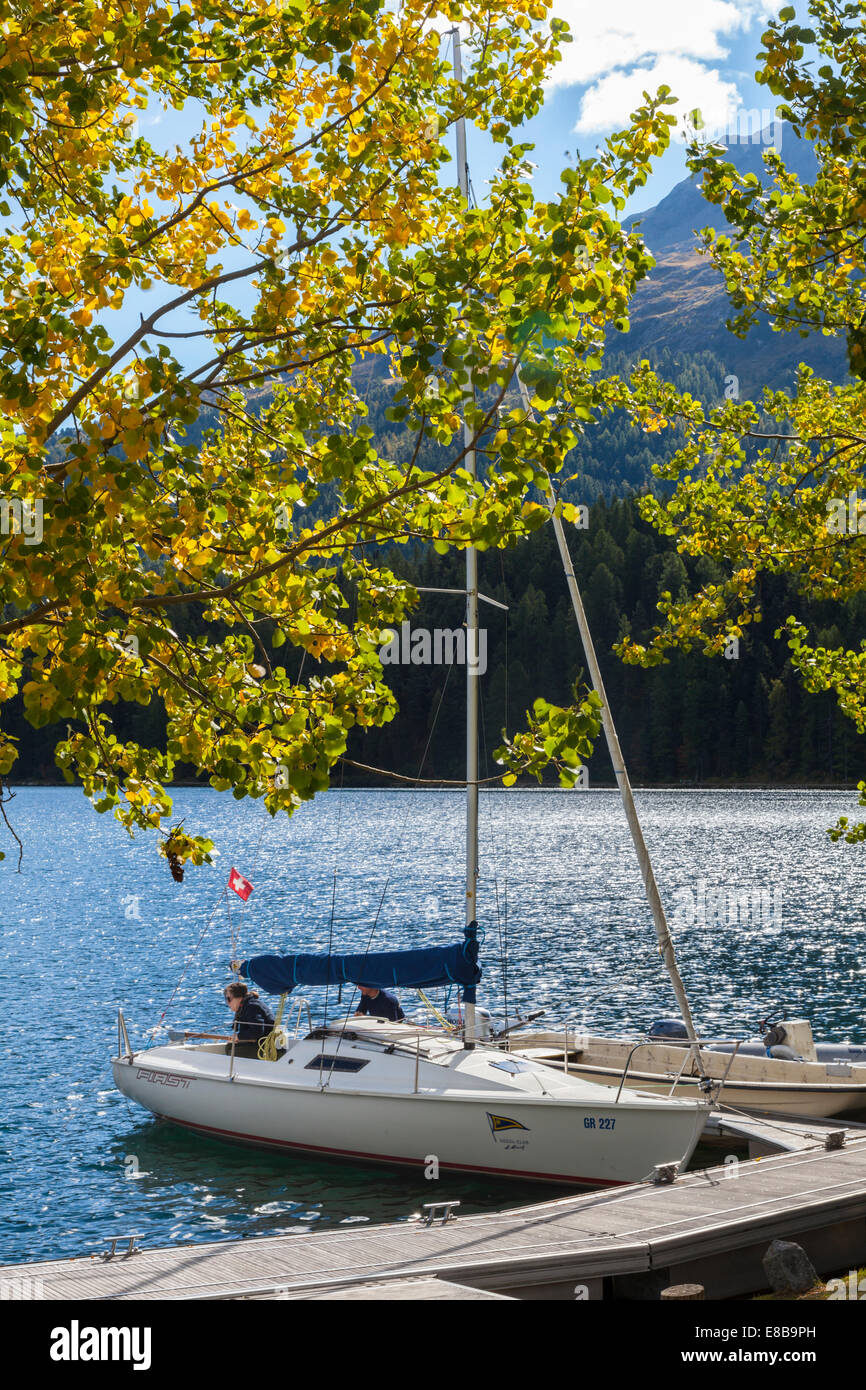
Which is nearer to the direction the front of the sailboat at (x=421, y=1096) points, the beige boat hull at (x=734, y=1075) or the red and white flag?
the beige boat hull

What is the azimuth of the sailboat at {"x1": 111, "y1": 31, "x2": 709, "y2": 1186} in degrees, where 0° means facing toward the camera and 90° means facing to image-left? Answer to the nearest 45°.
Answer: approximately 315°
